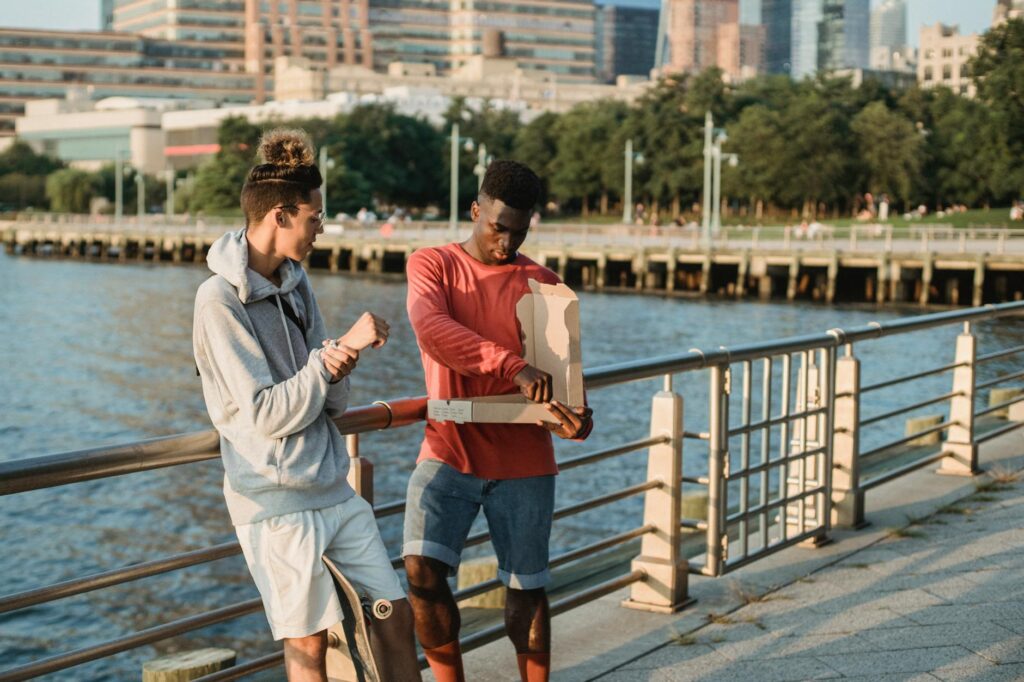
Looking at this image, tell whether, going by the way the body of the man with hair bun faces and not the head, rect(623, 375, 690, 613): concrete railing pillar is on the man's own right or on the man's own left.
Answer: on the man's own left

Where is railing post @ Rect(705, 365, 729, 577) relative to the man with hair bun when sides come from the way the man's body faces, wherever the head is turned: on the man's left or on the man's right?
on the man's left

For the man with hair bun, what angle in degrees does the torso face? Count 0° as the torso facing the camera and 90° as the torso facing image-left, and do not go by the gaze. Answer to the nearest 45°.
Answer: approximately 315°

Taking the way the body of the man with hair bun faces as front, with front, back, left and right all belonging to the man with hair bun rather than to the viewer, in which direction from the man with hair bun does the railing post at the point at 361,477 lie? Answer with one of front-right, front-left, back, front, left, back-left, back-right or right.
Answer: back-left

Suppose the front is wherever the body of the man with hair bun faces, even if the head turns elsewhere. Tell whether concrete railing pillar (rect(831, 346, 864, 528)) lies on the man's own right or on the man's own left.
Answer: on the man's own left

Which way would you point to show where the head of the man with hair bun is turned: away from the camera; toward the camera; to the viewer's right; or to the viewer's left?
to the viewer's right
